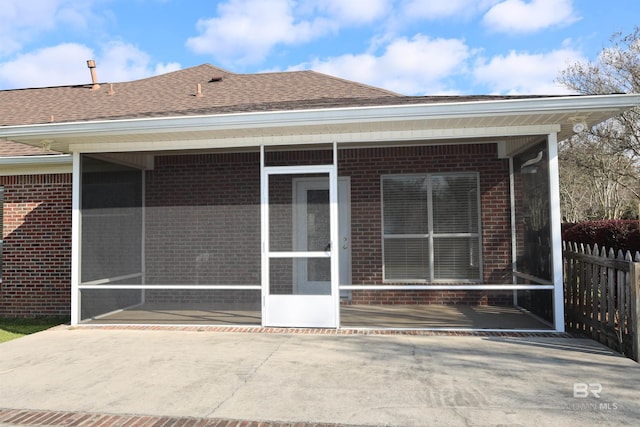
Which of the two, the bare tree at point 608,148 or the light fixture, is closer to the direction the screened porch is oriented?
the light fixture

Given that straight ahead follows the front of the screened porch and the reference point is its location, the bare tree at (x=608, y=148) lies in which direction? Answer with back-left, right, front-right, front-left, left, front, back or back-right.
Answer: back-left

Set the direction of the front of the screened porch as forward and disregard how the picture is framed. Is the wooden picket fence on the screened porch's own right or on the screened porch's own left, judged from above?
on the screened porch's own left

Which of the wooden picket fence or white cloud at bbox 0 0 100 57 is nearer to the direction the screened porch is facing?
the wooden picket fence

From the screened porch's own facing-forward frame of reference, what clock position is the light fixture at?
The light fixture is roughly at 10 o'clock from the screened porch.

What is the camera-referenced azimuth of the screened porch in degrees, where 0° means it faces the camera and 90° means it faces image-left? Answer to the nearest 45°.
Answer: approximately 0°

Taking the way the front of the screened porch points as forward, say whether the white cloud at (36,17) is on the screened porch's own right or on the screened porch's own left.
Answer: on the screened porch's own right
